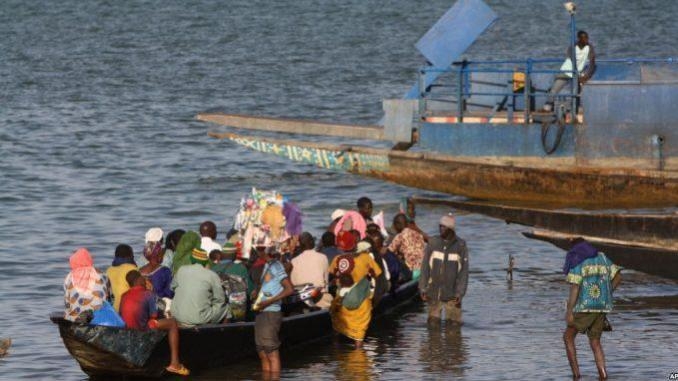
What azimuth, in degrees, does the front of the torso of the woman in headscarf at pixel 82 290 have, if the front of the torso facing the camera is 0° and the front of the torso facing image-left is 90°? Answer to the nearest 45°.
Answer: approximately 180°

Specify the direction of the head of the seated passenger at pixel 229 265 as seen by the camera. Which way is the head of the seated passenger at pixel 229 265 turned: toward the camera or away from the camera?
away from the camera

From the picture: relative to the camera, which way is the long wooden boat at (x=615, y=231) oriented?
to the viewer's left

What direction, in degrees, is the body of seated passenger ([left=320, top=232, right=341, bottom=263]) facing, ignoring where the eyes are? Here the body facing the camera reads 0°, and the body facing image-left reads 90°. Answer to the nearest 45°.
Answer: approximately 180°

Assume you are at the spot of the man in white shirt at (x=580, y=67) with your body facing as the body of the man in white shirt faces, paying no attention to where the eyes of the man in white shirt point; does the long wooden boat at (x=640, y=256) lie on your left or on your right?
on your left

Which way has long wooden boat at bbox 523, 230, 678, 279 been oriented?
to the viewer's left

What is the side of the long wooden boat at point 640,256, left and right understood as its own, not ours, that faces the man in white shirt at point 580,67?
right

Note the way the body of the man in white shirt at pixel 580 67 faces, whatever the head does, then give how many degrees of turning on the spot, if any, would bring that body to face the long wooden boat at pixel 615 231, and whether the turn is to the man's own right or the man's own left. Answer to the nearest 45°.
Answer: approximately 45° to the man's own left

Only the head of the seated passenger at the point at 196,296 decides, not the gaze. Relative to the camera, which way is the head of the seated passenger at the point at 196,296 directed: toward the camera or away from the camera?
away from the camera

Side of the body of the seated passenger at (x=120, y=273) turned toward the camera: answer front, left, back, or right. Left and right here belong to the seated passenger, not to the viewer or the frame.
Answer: back

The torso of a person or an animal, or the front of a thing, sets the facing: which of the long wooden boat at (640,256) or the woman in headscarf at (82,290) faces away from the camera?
the woman in headscarf
